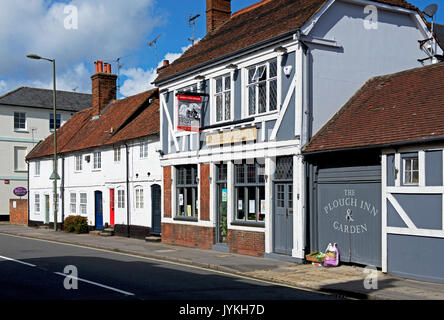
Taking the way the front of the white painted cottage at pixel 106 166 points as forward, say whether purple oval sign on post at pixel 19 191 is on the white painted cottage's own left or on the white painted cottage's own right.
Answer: on the white painted cottage's own right

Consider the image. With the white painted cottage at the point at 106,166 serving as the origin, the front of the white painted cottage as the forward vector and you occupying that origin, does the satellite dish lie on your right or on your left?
on your left

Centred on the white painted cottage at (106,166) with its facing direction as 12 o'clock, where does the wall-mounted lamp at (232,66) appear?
The wall-mounted lamp is roughly at 10 o'clock from the white painted cottage.

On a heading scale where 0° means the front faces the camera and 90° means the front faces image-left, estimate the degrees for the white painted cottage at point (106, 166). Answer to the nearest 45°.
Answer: approximately 45°

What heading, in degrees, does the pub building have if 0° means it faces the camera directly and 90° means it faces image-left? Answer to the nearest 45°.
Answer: approximately 45°

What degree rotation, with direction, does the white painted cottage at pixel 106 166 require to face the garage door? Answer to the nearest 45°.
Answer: approximately 45° to its left
